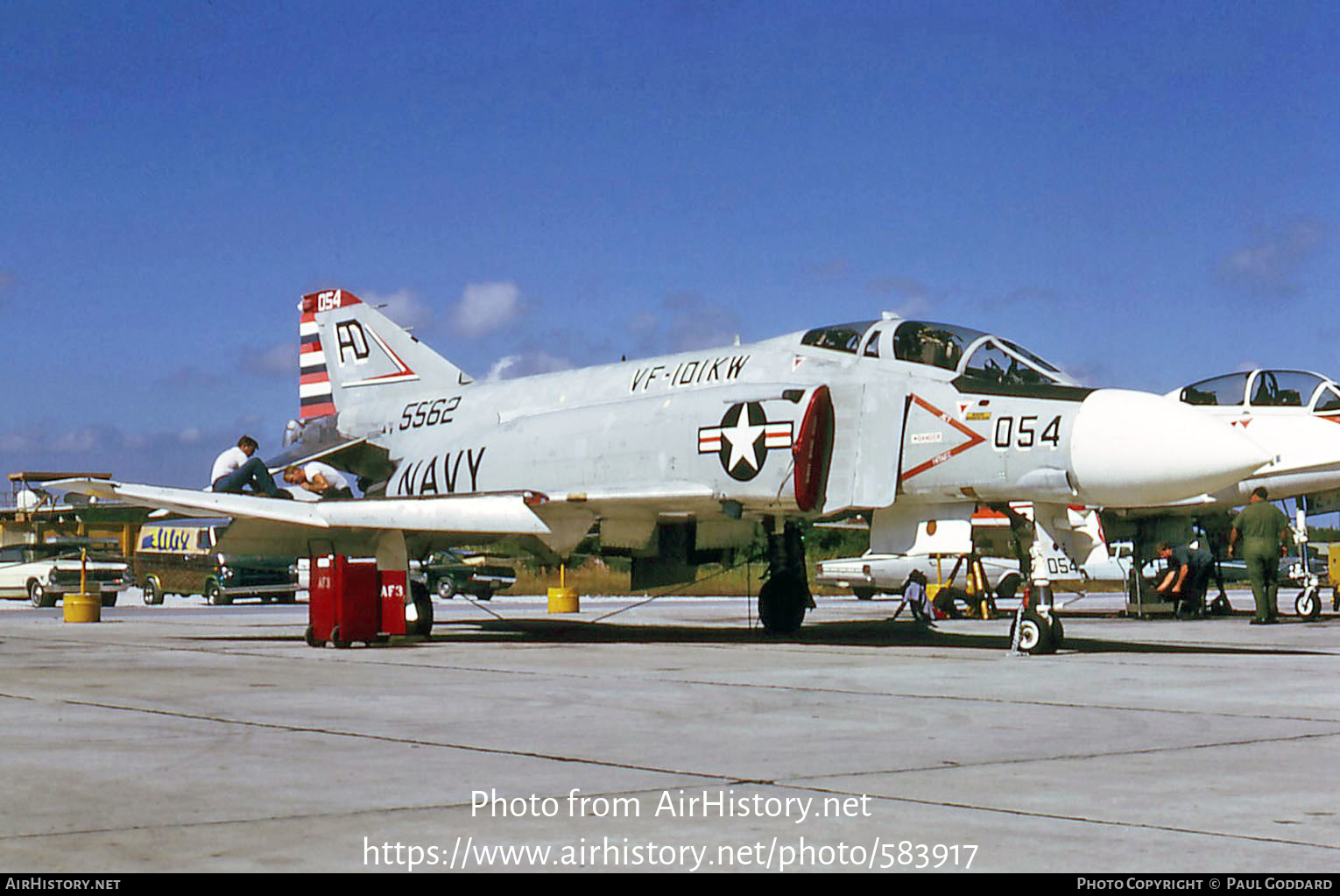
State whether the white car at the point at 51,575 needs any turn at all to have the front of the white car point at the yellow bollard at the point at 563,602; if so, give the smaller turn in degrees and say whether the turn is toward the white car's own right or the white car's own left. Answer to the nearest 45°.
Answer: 0° — it already faces it

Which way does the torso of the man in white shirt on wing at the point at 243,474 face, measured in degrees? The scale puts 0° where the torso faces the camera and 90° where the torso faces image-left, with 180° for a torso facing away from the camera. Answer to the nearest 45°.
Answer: approximately 270°
